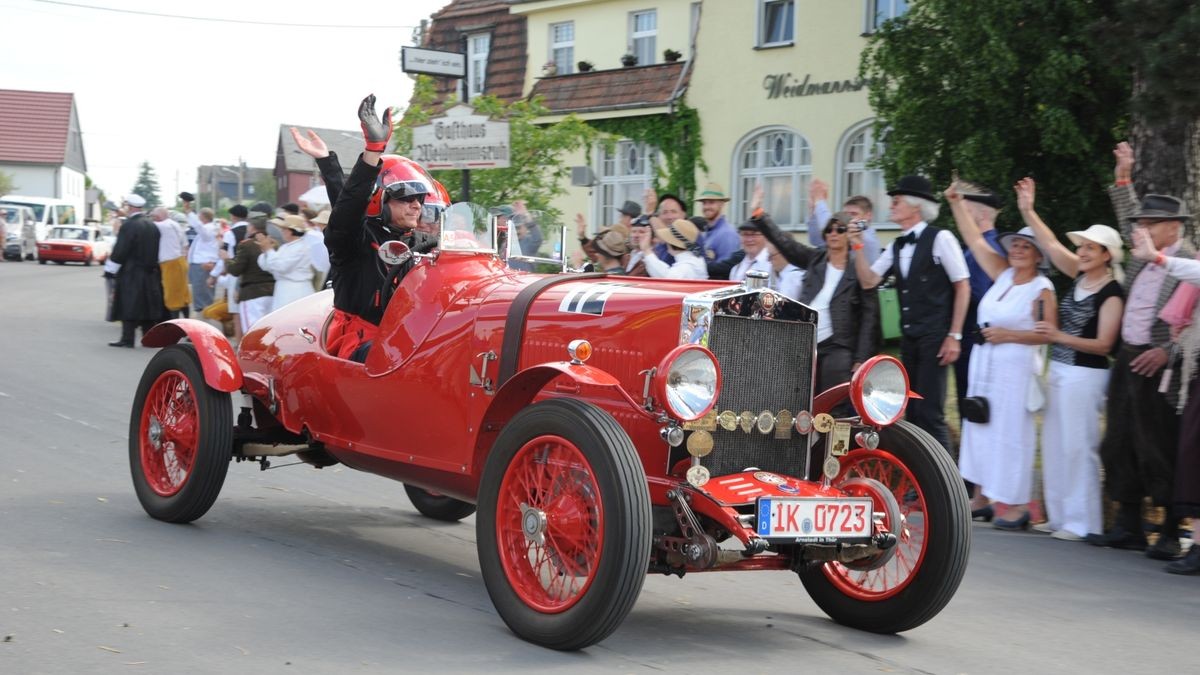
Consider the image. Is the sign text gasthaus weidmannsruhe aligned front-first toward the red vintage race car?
yes

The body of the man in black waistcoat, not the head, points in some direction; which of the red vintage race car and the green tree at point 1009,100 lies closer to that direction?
the red vintage race car

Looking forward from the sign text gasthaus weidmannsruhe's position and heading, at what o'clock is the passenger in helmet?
The passenger in helmet is roughly at 12 o'clock from the sign text gasthaus weidmannsruhe.

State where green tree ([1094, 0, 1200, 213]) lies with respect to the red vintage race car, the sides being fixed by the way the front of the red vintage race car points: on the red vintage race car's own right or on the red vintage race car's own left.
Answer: on the red vintage race car's own left

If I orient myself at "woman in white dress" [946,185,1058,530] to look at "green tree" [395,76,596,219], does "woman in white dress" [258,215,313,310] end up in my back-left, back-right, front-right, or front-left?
front-left

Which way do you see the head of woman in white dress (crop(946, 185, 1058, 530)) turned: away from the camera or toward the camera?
toward the camera

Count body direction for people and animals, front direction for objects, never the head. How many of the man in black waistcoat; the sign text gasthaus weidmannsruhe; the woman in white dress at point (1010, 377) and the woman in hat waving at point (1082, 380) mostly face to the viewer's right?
0

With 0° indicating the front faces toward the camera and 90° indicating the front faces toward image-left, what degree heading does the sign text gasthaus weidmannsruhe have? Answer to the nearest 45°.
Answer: approximately 0°

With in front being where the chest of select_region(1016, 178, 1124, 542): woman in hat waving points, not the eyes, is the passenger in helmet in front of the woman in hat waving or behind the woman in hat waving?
in front

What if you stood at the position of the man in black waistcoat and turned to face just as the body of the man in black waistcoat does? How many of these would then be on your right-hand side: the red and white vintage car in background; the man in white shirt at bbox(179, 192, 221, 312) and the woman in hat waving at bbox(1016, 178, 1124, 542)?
2

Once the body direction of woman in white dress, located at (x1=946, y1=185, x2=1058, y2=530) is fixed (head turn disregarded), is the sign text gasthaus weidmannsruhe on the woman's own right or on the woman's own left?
on the woman's own right

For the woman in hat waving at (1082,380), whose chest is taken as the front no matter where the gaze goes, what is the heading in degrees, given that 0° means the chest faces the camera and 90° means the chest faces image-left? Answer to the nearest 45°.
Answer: approximately 45°

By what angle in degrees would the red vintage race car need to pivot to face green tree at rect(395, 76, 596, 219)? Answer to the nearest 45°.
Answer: approximately 135° to its left

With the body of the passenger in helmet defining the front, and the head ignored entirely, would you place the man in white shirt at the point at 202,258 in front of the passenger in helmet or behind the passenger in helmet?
behind

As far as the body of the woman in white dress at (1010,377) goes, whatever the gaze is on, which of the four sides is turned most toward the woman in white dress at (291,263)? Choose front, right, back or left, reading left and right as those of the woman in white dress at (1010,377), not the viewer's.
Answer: right

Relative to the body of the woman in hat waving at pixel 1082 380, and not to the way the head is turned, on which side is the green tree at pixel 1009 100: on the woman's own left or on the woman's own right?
on the woman's own right

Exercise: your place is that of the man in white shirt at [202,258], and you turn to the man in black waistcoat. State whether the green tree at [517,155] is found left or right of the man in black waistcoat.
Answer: left

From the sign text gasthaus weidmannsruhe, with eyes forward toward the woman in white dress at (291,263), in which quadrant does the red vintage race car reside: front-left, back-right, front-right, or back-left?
front-left

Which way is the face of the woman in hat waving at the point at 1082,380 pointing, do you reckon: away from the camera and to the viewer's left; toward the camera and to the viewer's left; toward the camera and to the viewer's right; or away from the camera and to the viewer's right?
toward the camera and to the viewer's left

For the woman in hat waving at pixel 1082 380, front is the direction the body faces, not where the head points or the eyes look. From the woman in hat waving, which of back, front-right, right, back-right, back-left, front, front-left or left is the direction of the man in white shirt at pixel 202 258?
right

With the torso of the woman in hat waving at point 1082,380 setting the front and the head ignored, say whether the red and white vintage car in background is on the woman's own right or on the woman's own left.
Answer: on the woman's own right
